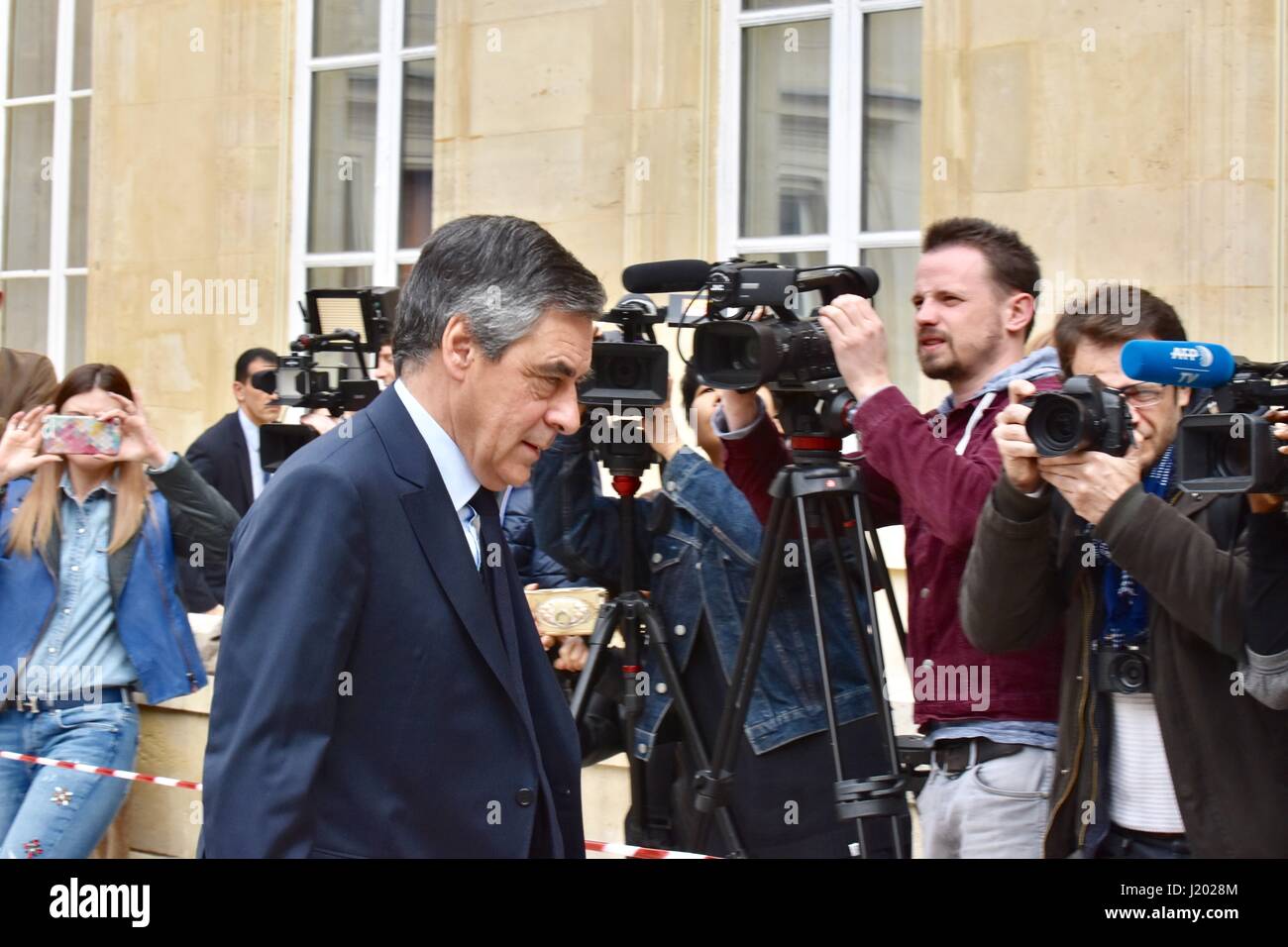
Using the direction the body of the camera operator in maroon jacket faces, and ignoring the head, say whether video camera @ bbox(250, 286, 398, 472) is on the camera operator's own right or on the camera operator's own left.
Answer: on the camera operator's own right

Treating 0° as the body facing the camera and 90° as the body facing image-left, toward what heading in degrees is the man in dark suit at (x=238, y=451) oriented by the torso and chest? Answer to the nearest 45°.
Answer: approximately 315°

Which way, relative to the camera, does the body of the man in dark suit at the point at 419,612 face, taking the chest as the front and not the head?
to the viewer's right

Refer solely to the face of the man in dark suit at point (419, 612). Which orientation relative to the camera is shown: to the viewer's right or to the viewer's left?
to the viewer's right

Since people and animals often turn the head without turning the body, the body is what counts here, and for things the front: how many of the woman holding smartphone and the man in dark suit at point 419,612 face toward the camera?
1

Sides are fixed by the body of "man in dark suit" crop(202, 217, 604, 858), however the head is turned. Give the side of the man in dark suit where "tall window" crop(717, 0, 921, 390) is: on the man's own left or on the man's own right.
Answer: on the man's own left
